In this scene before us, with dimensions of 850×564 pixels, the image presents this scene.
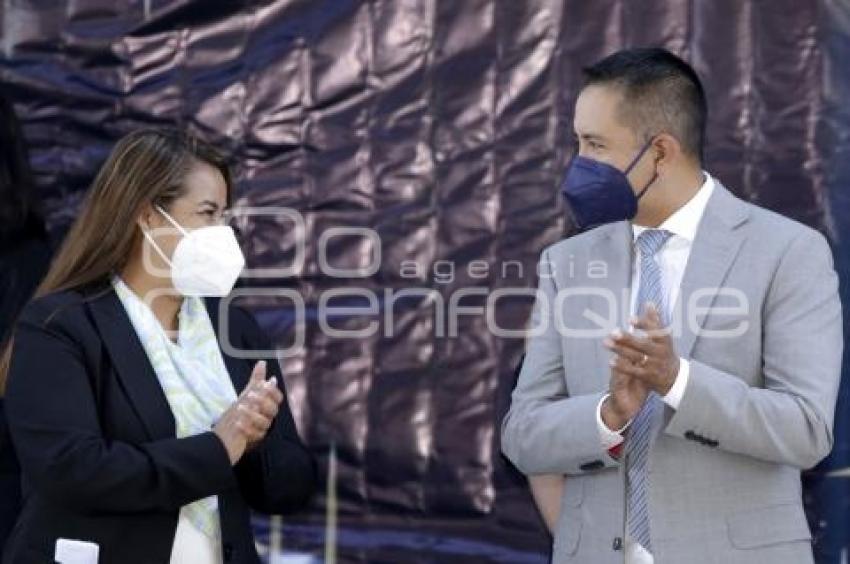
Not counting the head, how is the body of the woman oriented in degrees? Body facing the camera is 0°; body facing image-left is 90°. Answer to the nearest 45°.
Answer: approximately 315°

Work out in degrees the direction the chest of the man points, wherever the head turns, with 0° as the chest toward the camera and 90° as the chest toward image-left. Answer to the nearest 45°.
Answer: approximately 45°

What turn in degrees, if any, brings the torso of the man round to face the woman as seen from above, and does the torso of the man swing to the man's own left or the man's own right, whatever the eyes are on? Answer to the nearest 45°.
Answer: approximately 45° to the man's own right

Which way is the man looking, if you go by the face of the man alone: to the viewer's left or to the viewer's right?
to the viewer's left

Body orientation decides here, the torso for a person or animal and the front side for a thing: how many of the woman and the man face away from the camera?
0

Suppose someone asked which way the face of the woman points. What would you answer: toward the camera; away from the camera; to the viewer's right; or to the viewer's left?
to the viewer's right

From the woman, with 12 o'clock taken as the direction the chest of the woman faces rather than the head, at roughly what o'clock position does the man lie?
The man is roughly at 11 o'clock from the woman.
